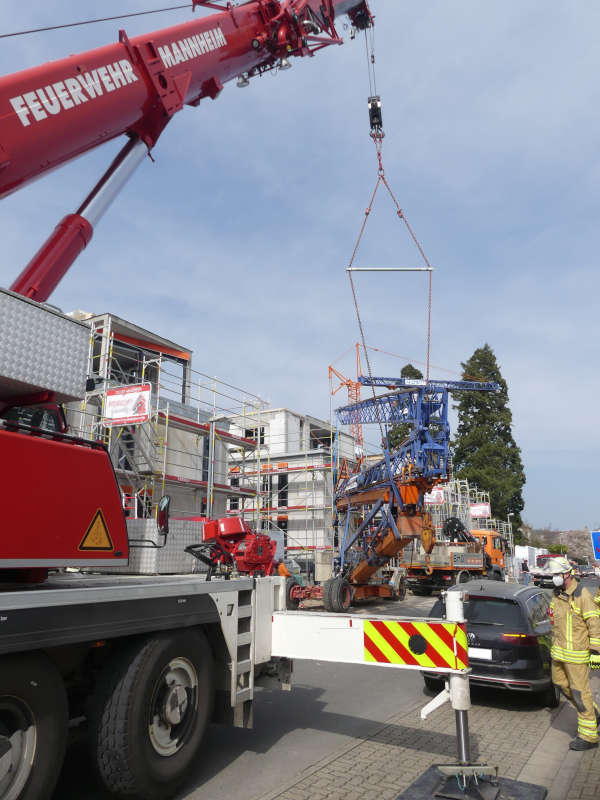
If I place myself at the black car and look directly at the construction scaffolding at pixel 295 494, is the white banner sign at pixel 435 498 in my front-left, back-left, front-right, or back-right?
front-right

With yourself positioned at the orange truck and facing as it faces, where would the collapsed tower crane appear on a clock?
The collapsed tower crane is roughly at 5 o'clock from the orange truck.

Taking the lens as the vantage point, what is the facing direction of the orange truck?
facing away from the viewer and to the right of the viewer

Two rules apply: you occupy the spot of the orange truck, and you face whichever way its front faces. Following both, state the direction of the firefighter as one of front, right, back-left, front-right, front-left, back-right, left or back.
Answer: back-right

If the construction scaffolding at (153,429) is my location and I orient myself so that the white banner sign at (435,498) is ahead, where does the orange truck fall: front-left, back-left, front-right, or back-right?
front-right

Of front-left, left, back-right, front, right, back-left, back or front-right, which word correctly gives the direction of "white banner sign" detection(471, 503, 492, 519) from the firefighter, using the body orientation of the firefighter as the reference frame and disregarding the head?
back-right

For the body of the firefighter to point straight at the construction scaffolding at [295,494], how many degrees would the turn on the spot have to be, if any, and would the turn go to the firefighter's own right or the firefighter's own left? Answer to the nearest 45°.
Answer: approximately 90° to the firefighter's own right

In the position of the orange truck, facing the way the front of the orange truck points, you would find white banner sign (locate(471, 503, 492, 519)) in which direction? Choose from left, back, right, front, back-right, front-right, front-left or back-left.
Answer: front-left

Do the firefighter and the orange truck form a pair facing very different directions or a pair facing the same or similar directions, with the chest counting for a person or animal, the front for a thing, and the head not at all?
very different directions

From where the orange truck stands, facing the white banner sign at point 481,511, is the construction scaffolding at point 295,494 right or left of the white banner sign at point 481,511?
left

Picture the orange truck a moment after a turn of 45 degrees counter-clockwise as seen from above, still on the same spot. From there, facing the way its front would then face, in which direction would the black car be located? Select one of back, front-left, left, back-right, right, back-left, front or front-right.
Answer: back

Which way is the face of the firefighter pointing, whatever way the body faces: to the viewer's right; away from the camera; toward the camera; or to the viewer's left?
to the viewer's left
